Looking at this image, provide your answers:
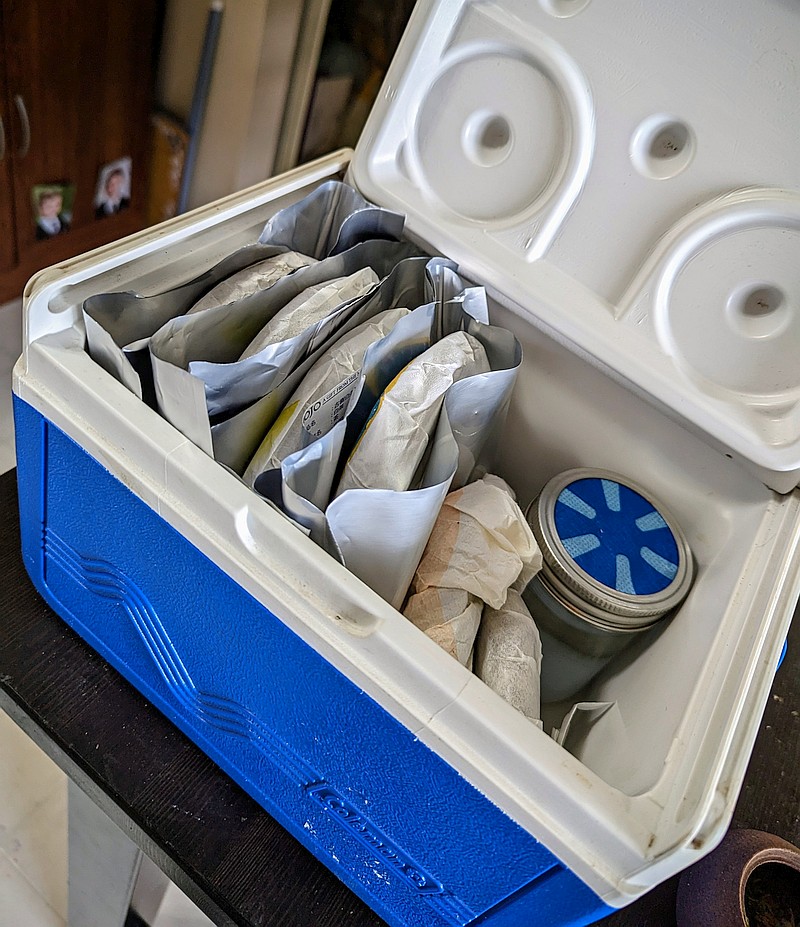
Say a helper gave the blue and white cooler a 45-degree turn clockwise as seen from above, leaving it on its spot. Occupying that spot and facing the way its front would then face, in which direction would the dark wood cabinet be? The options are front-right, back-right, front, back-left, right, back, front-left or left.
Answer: front-right

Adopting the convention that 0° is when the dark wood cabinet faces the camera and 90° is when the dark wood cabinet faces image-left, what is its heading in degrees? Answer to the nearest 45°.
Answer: approximately 315°

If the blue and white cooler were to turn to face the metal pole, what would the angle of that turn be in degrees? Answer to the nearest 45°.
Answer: approximately 90° to its right

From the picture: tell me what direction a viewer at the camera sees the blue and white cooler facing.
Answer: facing the viewer and to the left of the viewer

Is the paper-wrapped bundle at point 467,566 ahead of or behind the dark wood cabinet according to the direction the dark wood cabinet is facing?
ahead

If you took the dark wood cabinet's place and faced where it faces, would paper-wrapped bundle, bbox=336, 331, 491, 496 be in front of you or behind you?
in front
